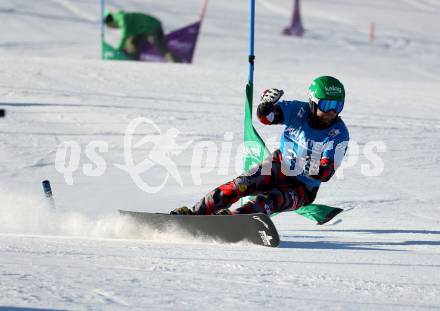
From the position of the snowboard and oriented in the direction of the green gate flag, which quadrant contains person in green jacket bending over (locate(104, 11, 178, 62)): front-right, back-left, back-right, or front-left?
front-left

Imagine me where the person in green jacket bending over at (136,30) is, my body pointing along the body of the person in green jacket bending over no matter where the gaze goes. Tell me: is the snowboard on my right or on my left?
on my left

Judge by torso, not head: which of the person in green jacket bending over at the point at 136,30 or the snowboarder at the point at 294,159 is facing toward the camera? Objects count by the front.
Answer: the snowboarder at the point at 294,159

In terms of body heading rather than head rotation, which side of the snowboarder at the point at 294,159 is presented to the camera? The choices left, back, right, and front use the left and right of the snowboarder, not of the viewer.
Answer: front

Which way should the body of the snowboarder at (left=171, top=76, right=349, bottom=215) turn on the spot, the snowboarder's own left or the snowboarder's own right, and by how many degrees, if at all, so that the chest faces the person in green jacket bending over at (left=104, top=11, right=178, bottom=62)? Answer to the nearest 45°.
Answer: approximately 180°

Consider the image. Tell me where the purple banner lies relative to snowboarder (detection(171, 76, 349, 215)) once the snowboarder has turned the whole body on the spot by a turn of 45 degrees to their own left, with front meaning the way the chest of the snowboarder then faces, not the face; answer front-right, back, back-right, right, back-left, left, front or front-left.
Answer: back-left
